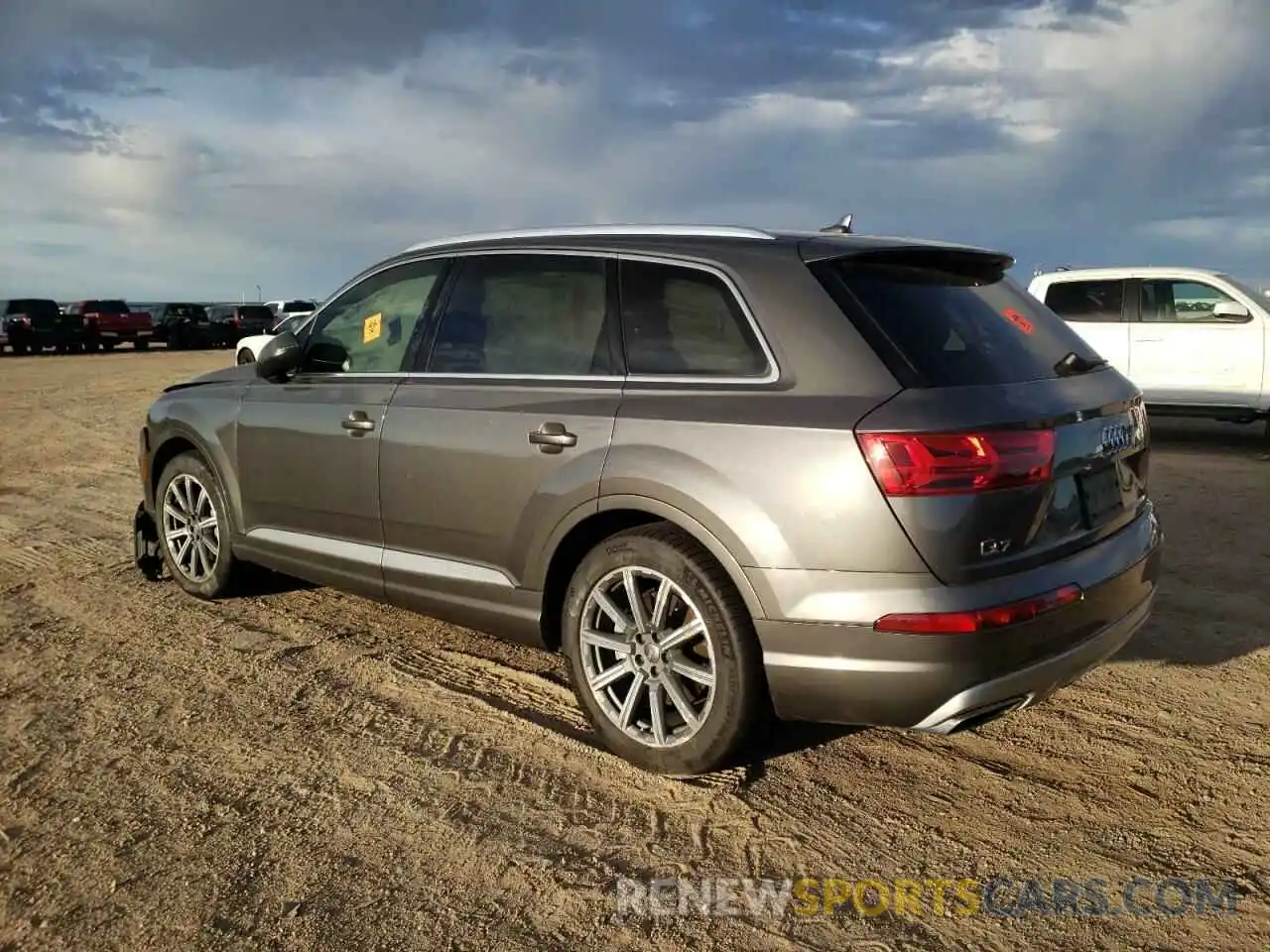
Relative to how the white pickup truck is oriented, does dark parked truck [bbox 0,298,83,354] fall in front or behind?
behind

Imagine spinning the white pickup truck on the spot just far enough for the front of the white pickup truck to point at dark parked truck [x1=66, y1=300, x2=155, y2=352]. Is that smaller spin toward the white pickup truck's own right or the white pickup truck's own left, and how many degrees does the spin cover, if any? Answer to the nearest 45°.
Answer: approximately 180°

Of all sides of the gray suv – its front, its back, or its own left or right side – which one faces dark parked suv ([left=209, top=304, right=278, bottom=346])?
front

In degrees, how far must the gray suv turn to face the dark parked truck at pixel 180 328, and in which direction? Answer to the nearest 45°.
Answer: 0° — it already faces it

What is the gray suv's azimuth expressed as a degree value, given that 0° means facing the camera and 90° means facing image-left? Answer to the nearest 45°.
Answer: approximately 135°

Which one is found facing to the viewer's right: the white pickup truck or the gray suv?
the white pickup truck

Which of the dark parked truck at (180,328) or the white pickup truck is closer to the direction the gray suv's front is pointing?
the dark parked truck

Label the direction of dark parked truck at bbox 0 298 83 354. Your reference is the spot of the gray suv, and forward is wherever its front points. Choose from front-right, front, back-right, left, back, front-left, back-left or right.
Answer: front

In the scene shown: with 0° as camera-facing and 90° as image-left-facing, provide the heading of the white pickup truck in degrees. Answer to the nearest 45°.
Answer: approximately 270°

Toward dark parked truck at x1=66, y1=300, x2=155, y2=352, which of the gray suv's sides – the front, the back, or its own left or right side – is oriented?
front

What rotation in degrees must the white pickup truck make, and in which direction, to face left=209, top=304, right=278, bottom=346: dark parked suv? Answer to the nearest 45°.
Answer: approximately 135° to its left

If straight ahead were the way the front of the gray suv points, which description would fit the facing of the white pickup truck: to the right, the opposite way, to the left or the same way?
the opposite way

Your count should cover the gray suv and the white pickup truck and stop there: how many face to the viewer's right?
1
